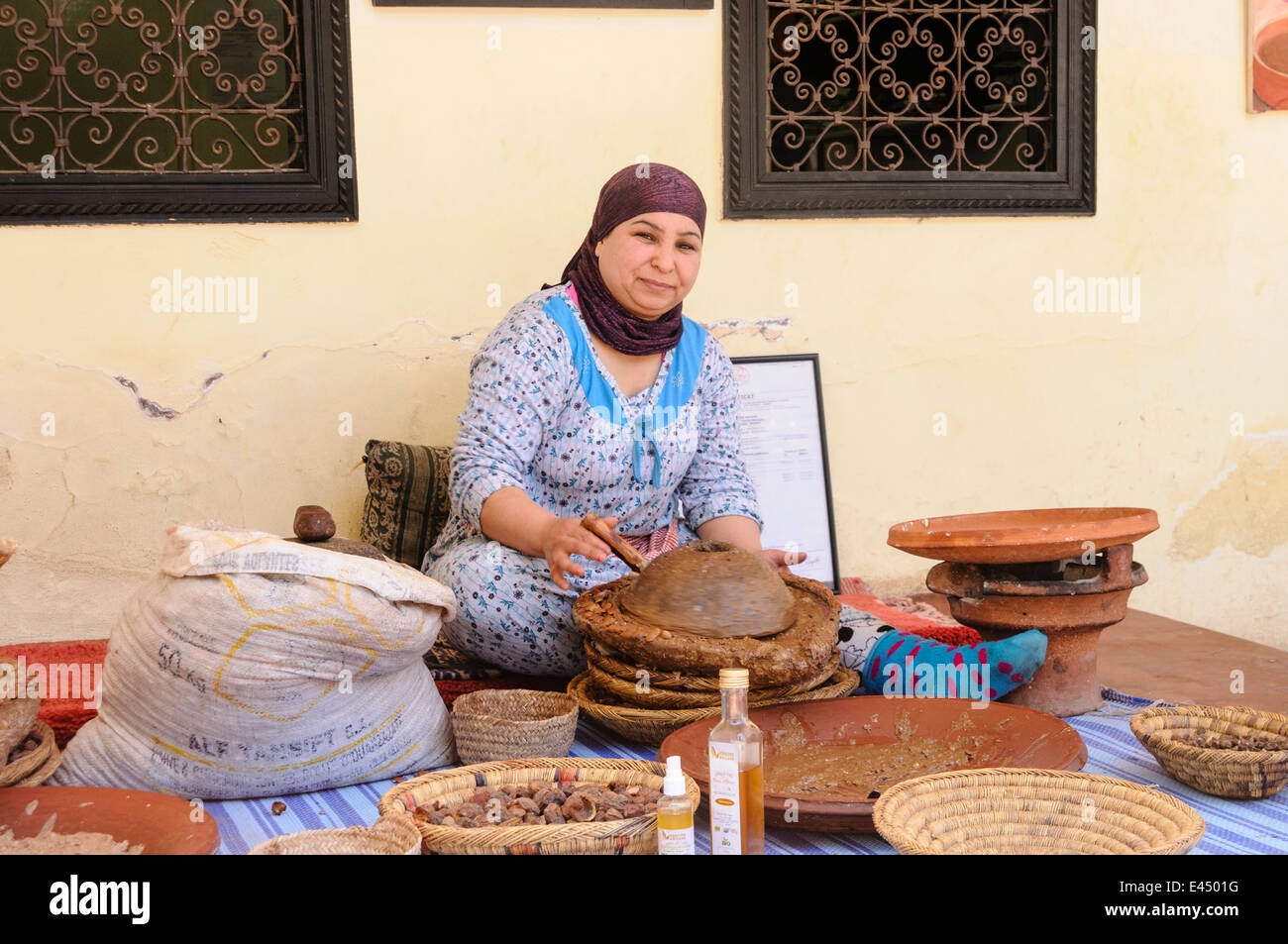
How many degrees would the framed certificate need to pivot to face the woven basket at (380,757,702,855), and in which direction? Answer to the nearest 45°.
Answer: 0° — it already faces it

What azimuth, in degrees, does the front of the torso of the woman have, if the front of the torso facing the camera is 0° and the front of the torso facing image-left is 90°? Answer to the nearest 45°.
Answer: approximately 315°

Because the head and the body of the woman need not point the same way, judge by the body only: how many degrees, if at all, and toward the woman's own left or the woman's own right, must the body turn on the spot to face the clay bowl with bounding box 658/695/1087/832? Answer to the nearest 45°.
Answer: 0° — they already face it

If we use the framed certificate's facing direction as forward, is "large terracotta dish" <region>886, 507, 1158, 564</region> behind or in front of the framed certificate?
in front

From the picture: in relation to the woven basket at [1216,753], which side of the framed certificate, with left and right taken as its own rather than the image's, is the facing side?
front

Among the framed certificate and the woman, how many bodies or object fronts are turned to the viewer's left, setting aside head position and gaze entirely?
0

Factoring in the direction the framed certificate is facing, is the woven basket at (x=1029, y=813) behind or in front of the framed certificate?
in front

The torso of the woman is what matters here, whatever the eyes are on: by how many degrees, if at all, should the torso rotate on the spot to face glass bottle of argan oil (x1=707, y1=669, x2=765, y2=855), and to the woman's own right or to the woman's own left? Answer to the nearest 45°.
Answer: approximately 45° to the woman's own right

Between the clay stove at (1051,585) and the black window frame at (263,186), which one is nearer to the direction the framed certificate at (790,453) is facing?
the clay stove

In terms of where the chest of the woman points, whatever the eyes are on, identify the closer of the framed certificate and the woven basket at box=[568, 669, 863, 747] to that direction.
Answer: the woven basket

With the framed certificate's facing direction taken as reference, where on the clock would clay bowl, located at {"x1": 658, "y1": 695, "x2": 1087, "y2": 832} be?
The clay bowl is roughly at 12 o'clock from the framed certificate.

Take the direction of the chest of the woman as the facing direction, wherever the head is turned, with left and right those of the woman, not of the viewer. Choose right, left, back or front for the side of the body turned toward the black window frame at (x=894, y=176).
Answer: left

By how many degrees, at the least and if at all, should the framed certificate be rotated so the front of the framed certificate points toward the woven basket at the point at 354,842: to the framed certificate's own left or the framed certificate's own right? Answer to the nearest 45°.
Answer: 0° — it already faces it
